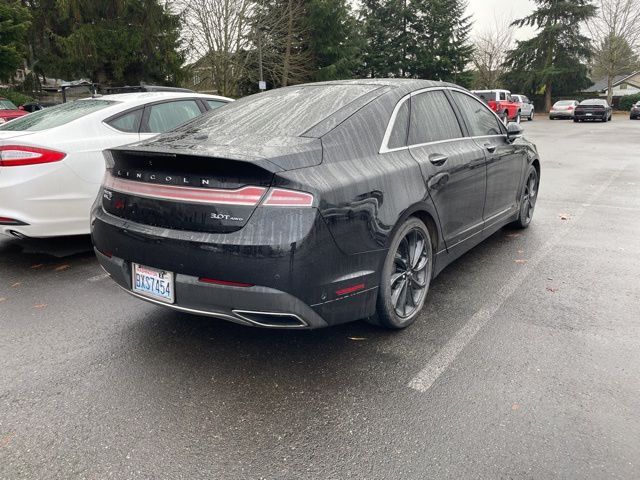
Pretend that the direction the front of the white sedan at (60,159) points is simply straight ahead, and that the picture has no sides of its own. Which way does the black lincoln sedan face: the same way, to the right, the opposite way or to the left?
the same way

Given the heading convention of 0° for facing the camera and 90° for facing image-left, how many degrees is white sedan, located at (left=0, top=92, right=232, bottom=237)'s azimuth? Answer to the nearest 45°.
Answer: approximately 225°

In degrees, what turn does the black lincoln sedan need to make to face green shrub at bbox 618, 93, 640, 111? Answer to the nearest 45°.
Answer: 0° — it already faces it

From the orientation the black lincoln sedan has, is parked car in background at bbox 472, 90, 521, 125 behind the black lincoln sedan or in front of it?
in front

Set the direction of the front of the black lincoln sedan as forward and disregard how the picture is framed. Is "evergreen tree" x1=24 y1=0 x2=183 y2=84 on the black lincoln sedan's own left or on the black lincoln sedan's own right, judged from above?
on the black lincoln sedan's own left

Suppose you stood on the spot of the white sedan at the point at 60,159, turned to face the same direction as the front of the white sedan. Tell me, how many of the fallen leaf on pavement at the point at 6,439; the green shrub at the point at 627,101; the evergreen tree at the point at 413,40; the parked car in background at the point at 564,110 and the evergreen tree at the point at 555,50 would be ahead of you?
4

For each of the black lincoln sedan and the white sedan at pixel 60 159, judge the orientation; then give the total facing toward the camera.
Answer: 0

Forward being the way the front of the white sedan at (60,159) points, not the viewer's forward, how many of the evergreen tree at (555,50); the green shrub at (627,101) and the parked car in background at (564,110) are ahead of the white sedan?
3

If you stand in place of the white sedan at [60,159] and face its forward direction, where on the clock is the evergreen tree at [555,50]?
The evergreen tree is roughly at 12 o'clock from the white sedan.

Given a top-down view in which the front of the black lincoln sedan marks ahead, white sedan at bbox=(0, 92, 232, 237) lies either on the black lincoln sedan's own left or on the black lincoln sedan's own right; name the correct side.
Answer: on the black lincoln sedan's own left

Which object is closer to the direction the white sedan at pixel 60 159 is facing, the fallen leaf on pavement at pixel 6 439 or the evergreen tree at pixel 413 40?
the evergreen tree

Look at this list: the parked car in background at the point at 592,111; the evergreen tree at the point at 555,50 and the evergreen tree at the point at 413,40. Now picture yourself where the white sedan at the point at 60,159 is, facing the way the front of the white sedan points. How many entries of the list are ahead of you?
3

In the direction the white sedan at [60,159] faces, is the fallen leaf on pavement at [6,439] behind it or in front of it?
behind

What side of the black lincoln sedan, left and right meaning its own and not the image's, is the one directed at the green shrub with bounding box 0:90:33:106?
left

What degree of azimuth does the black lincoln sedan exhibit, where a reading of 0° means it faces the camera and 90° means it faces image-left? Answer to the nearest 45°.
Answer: approximately 225°

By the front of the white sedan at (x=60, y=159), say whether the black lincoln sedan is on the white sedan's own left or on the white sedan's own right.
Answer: on the white sedan's own right

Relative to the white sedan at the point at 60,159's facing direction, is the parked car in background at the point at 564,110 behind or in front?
in front

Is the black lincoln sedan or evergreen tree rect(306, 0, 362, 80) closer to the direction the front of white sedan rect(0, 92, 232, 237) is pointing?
the evergreen tree
